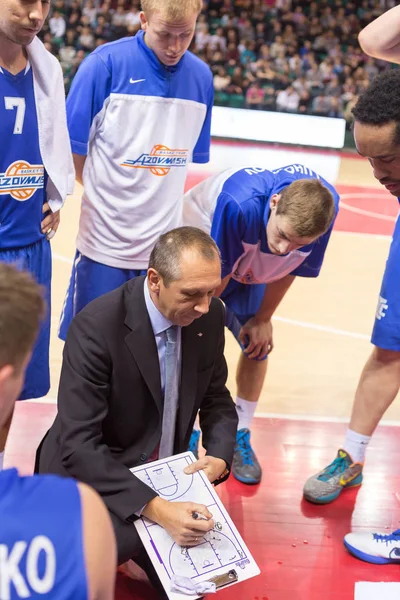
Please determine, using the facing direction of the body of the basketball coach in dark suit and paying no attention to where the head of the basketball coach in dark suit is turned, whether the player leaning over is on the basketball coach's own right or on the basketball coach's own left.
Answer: on the basketball coach's own left

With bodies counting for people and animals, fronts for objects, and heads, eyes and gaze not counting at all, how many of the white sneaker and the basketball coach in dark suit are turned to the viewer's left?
1

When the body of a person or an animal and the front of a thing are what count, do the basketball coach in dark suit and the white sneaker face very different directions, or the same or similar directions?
very different directions

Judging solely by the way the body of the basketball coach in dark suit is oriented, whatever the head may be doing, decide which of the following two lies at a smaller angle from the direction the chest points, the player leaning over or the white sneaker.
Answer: the white sneaker

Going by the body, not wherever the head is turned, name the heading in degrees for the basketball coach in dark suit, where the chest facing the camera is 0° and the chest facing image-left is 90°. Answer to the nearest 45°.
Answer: approximately 315°

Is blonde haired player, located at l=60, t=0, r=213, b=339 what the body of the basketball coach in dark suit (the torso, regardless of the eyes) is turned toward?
no

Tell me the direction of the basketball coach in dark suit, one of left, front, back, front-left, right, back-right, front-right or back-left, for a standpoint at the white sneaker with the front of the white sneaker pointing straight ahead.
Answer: front-left

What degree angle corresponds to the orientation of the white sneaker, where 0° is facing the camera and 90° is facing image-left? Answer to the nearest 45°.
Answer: approximately 90°

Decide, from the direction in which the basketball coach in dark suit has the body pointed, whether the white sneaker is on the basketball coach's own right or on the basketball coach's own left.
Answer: on the basketball coach's own left

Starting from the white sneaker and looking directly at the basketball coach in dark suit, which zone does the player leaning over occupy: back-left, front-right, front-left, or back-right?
front-right
